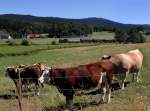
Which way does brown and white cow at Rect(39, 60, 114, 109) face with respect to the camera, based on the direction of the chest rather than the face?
to the viewer's left

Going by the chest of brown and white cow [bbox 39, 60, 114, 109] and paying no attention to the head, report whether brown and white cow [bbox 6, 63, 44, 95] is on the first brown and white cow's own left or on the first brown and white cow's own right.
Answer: on the first brown and white cow's own right

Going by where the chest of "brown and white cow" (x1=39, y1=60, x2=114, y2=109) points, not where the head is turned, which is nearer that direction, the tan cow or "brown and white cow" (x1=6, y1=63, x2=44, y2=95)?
the brown and white cow

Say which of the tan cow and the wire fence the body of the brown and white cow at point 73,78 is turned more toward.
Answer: the wire fence

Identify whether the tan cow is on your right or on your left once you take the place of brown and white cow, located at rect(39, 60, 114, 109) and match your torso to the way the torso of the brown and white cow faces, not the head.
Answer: on your right
